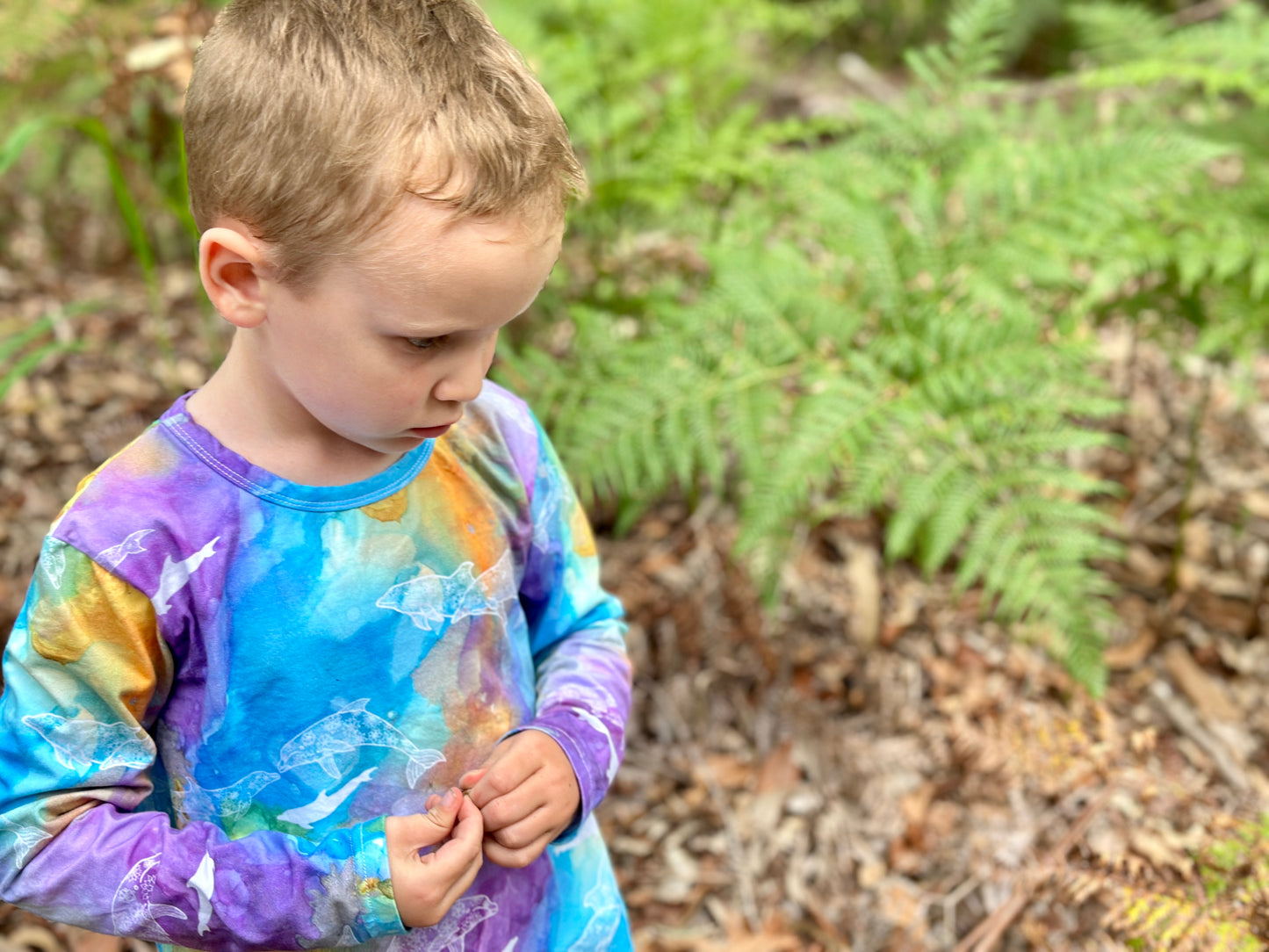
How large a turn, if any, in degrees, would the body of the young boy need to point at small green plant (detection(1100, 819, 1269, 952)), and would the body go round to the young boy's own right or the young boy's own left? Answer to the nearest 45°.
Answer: approximately 45° to the young boy's own left

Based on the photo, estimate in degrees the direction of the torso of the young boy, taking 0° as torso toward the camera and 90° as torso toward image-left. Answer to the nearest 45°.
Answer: approximately 315°

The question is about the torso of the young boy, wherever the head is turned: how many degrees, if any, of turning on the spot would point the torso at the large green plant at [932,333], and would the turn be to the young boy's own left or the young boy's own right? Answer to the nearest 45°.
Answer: approximately 90° to the young boy's own left

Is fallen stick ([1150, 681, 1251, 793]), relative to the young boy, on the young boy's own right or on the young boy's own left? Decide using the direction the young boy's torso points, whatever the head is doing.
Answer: on the young boy's own left
